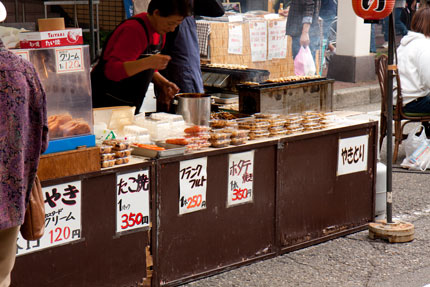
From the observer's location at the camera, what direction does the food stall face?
facing the viewer and to the right of the viewer

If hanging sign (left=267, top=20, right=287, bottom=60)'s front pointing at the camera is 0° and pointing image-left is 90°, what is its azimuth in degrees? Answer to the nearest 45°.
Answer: approximately 0°

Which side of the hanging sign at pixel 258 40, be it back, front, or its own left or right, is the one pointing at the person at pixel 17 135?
front

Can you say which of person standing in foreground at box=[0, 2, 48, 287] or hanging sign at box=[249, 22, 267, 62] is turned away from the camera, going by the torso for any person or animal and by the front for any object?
the person standing in foreground

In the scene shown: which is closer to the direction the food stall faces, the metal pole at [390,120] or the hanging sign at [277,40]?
the metal pole

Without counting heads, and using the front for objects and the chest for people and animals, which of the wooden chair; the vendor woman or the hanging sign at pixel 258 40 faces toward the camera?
the hanging sign

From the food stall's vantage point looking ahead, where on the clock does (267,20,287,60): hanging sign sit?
The hanging sign is roughly at 8 o'clock from the food stall.

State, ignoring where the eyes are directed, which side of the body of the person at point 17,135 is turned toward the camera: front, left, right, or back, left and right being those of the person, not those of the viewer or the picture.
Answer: back
